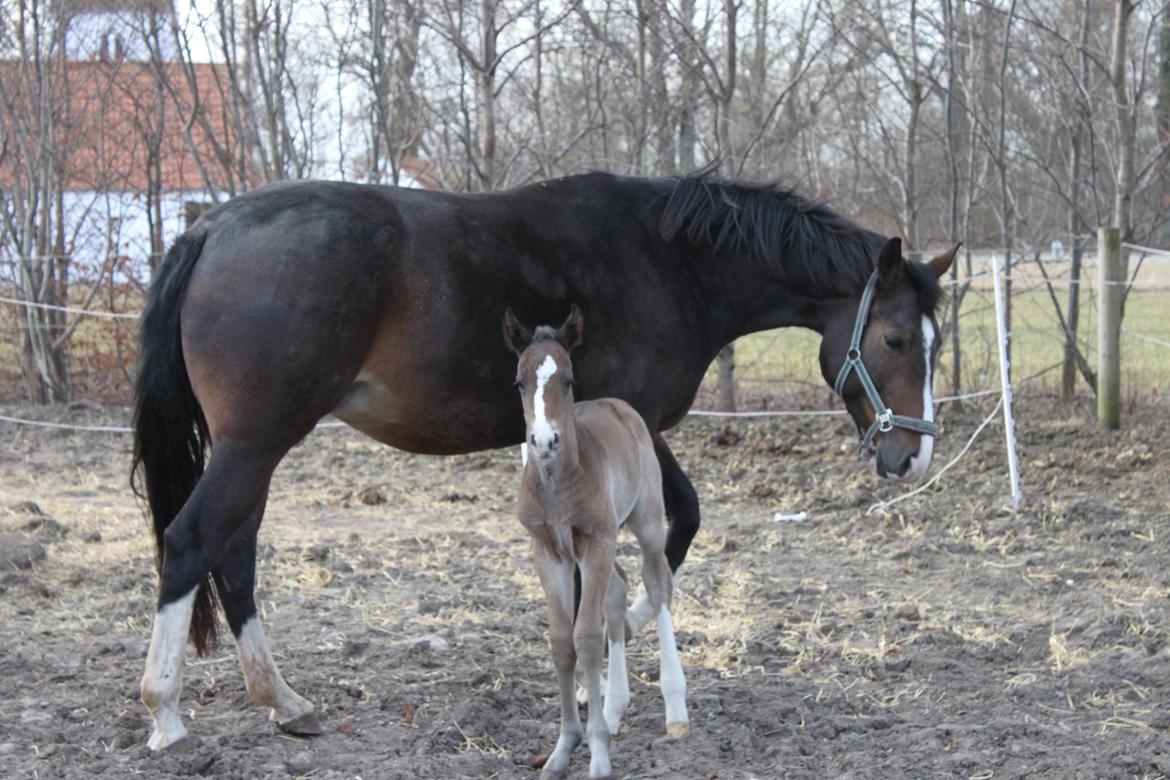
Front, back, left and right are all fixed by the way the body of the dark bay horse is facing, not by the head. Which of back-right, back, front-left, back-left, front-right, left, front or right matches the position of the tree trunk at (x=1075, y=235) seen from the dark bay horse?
front-left

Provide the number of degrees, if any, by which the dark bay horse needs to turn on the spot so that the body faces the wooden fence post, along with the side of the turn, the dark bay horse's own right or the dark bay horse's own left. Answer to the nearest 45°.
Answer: approximately 45° to the dark bay horse's own left

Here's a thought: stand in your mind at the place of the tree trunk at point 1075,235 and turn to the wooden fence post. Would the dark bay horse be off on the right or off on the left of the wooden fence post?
right

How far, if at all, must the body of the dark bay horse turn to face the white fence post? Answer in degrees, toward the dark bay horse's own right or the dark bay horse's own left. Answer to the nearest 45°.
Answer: approximately 45° to the dark bay horse's own left

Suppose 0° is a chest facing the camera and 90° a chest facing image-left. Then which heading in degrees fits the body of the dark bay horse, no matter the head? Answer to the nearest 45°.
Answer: approximately 270°
